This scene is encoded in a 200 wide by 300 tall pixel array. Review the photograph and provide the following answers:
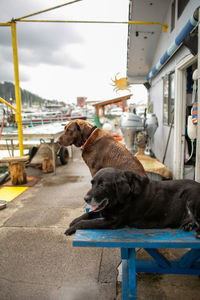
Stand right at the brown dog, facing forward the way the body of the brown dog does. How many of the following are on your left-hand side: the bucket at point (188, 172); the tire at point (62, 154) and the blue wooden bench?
1

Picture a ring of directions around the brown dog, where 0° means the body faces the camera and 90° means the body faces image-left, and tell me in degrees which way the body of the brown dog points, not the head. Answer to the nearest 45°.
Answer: approximately 90°

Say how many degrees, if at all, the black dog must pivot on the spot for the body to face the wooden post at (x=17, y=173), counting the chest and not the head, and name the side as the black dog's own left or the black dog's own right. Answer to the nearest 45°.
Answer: approximately 45° to the black dog's own right

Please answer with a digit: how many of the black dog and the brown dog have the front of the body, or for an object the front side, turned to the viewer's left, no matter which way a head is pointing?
2

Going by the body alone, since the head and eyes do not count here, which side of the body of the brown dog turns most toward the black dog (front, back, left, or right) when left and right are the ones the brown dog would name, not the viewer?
left

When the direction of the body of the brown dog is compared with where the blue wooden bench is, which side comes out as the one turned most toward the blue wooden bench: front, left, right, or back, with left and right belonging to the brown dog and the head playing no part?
left

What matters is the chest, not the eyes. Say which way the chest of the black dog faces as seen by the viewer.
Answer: to the viewer's left

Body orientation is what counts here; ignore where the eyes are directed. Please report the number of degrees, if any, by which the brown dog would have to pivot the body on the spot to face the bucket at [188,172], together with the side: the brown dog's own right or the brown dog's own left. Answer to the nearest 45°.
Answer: approximately 135° to the brown dog's own right
